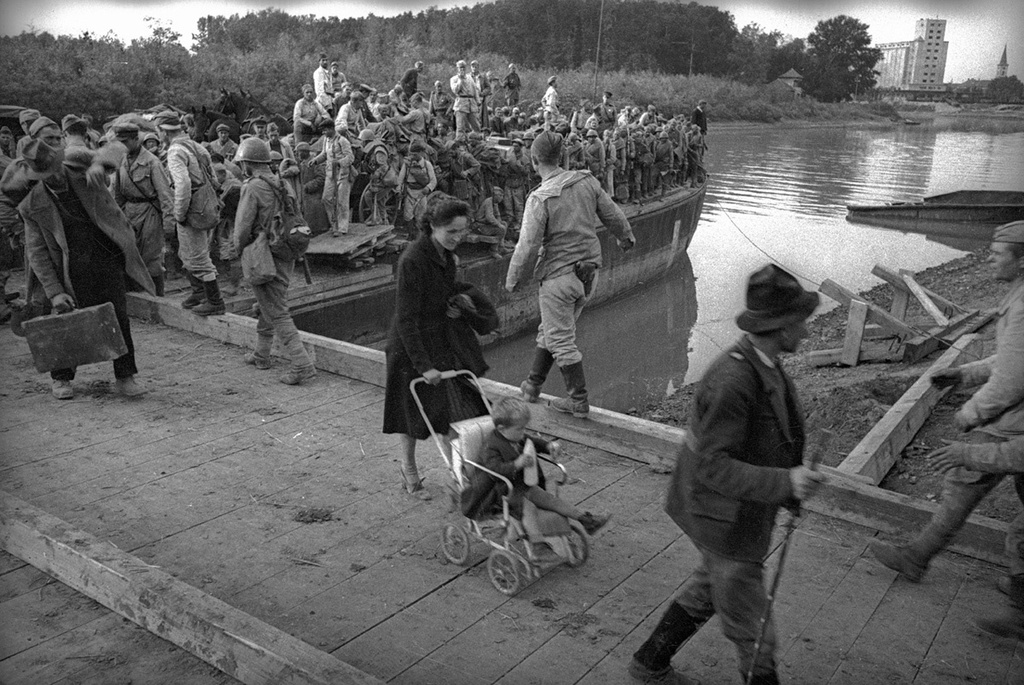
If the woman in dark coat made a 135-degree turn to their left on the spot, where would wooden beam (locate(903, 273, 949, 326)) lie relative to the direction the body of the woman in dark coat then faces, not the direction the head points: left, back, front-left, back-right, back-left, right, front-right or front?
front-right

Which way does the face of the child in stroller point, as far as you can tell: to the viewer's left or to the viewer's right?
to the viewer's right

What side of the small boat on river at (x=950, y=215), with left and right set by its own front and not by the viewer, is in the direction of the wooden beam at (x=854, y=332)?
left

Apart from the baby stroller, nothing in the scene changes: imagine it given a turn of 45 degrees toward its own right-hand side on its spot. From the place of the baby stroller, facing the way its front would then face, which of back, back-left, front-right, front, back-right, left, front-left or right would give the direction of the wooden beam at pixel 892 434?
back-left

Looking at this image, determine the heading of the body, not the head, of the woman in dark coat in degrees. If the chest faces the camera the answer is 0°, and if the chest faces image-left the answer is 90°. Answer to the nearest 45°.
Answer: approximately 315°

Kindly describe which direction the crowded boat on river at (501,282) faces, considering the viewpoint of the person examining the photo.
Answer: facing away from the viewer and to the right of the viewer

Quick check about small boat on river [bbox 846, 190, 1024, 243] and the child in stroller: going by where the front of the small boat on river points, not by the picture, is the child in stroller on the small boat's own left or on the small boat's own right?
on the small boat's own left

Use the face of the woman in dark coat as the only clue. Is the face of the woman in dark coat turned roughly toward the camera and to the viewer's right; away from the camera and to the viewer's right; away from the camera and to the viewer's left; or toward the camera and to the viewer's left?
toward the camera and to the viewer's right

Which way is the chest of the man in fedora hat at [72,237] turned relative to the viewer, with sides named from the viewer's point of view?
facing the viewer

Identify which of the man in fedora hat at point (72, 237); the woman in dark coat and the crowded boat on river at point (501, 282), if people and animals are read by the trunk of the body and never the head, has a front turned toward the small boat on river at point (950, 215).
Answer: the crowded boat on river at point (501, 282)

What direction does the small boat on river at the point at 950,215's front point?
to the viewer's left

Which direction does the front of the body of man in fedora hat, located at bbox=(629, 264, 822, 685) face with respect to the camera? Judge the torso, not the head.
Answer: to the viewer's right

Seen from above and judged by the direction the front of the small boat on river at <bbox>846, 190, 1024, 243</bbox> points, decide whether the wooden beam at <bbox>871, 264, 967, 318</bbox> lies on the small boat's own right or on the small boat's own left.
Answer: on the small boat's own left

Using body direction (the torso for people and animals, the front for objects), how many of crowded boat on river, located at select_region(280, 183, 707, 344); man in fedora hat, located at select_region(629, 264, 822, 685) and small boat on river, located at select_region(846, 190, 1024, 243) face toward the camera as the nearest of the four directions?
0

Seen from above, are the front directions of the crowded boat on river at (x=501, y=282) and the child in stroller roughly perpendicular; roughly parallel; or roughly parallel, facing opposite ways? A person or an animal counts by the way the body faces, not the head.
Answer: roughly perpendicular

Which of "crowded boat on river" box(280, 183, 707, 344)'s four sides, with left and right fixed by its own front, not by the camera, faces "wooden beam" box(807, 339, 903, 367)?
right

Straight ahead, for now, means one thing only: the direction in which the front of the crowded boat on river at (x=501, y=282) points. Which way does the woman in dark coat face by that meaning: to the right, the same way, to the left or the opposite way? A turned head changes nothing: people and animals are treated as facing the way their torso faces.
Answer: to the right

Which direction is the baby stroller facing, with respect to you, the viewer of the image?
facing the viewer and to the right of the viewer

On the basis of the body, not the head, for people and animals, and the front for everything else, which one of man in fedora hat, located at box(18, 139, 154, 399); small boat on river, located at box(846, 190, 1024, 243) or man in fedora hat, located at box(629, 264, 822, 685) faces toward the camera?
man in fedora hat, located at box(18, 139, 154, 399)
